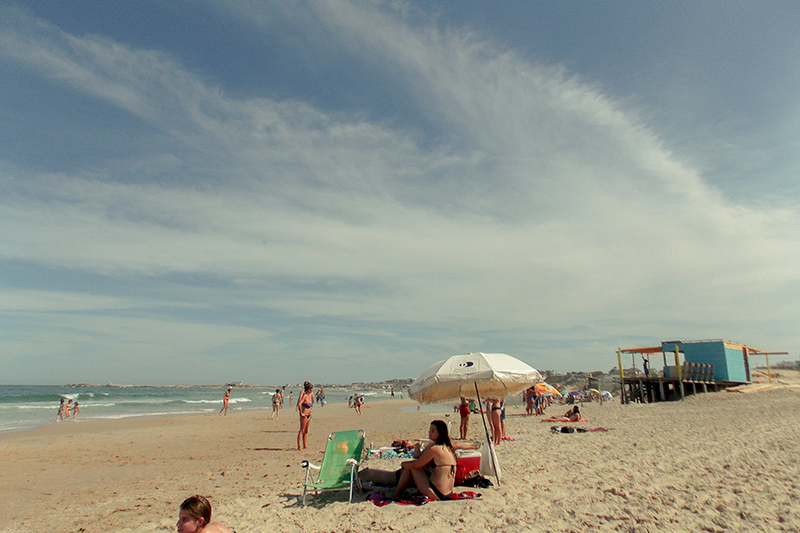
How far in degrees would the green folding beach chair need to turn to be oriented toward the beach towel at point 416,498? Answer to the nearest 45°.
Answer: approximately 90° to its left

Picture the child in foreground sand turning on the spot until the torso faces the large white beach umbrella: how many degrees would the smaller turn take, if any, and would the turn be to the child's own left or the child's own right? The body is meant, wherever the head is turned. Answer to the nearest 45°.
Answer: approximately 135° to the child's own right

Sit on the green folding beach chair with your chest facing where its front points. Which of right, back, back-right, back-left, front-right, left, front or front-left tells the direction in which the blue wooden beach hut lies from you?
back

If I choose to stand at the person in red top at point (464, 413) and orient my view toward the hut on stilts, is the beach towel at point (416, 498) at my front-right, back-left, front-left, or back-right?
back-right

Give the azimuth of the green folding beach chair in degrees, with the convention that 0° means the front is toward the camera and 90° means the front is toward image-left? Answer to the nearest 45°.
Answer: approximately 45°

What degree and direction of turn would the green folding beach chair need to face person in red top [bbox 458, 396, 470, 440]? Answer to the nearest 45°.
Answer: approximately 180°

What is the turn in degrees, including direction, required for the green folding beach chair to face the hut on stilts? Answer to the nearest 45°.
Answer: approximately 180°
